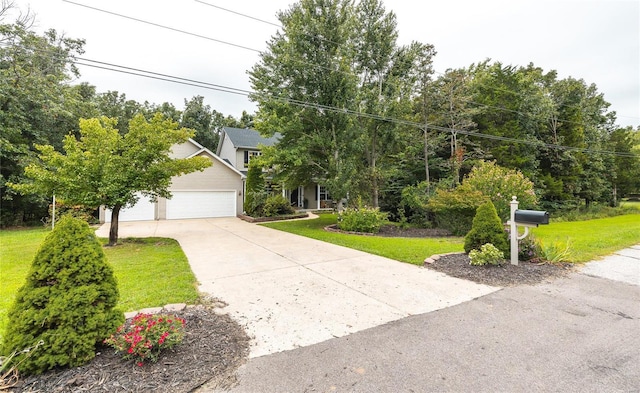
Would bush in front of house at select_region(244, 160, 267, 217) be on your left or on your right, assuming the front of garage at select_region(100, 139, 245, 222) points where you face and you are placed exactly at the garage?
on your left

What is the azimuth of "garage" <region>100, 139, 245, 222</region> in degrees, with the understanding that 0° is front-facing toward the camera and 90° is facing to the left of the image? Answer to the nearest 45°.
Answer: approximately 0°

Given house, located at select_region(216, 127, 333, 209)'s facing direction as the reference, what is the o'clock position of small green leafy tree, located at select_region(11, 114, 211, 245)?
The small green leafy tree is roughly at 2 o'clock from the house.

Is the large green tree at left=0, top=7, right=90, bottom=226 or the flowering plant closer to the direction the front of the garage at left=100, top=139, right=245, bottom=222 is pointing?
the flowering plant

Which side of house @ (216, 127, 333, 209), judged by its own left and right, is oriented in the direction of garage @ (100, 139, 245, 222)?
right

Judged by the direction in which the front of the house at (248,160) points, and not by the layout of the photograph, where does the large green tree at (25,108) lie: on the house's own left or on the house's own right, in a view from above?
on the house's own right
